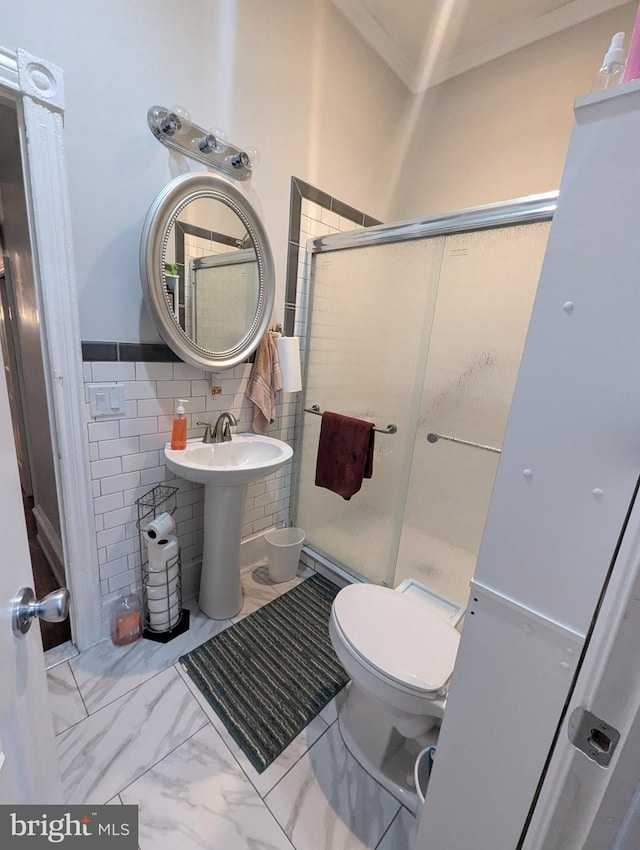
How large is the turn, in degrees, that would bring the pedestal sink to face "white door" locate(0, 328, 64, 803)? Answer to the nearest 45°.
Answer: approximately 45° to its right
